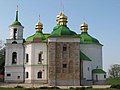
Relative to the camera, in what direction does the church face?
facing to the left of the viewer
